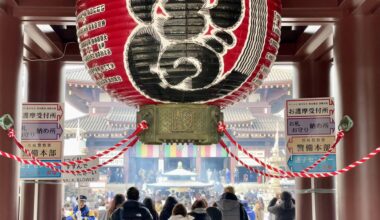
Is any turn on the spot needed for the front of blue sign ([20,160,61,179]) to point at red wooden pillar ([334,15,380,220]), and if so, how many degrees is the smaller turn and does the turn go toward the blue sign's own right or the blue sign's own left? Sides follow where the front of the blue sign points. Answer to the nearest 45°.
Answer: approximately 45° to the blue sign's own left

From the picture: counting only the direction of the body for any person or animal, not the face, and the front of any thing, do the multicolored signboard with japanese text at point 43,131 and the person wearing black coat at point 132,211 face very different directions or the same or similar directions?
very different directions

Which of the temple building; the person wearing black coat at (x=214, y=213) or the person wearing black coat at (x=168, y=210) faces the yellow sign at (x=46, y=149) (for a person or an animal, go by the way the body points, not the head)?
the temple building

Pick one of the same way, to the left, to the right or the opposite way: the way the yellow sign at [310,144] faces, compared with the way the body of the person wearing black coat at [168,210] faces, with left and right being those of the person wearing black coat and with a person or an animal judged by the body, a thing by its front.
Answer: the opposite way

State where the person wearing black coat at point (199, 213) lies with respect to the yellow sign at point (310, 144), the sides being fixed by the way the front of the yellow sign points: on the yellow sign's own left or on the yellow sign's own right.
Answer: on the yellow sign's own right

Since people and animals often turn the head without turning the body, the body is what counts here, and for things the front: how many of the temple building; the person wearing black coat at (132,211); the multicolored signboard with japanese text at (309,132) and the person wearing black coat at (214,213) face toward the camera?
2

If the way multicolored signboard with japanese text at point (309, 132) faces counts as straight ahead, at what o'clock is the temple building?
The temple building is roughly at 5 o'clock from the multicolored signboard with japanese text.

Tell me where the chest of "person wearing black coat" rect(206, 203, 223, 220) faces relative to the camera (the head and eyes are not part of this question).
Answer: away from the camera

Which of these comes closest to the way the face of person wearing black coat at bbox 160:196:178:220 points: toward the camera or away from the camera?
away from the camera

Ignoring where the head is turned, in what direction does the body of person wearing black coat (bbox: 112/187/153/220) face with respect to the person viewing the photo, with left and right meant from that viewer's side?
facing away from the viewer
